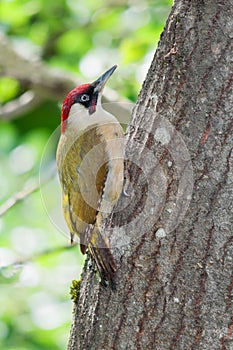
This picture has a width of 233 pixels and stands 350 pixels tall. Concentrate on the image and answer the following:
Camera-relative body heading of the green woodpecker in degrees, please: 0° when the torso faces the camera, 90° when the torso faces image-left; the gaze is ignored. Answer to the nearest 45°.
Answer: approximately 270°

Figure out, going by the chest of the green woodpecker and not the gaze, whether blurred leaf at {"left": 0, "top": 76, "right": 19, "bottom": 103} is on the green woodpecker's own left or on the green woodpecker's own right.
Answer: on the green woodpecker's own left
